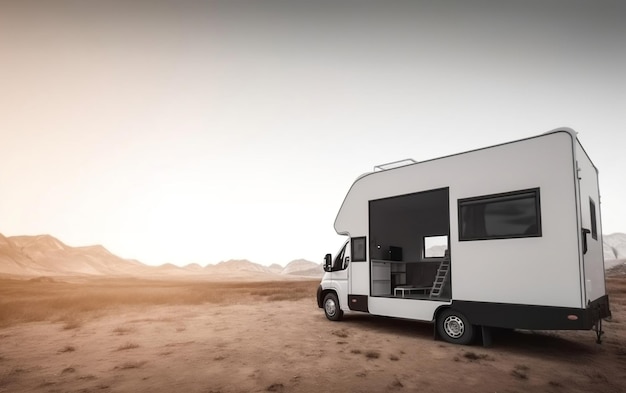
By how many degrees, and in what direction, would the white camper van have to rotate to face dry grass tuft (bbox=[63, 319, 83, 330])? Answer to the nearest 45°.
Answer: approximately 45° to its left

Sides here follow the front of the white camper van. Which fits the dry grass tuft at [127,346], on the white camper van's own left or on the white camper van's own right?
on the white camper van's own left

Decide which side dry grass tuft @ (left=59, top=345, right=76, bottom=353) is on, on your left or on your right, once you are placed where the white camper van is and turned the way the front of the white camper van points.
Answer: on your left

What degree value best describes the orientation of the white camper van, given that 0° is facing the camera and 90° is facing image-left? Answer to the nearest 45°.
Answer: approximately 135°

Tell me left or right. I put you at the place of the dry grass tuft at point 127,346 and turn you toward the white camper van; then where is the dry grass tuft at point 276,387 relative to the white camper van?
right

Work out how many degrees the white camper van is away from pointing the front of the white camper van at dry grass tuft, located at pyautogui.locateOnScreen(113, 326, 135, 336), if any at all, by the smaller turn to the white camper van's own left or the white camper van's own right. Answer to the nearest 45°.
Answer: approximately 45° to the white camper van's own left

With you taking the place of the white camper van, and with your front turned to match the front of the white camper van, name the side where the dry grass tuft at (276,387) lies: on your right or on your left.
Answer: on your left

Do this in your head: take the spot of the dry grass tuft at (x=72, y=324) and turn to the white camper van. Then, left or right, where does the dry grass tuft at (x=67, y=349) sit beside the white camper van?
right

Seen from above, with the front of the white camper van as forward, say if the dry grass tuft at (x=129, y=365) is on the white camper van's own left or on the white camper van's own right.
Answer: on the white camper van's own left

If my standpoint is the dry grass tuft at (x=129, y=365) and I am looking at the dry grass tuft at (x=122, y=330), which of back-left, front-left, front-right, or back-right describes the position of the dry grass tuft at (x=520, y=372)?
back-right
